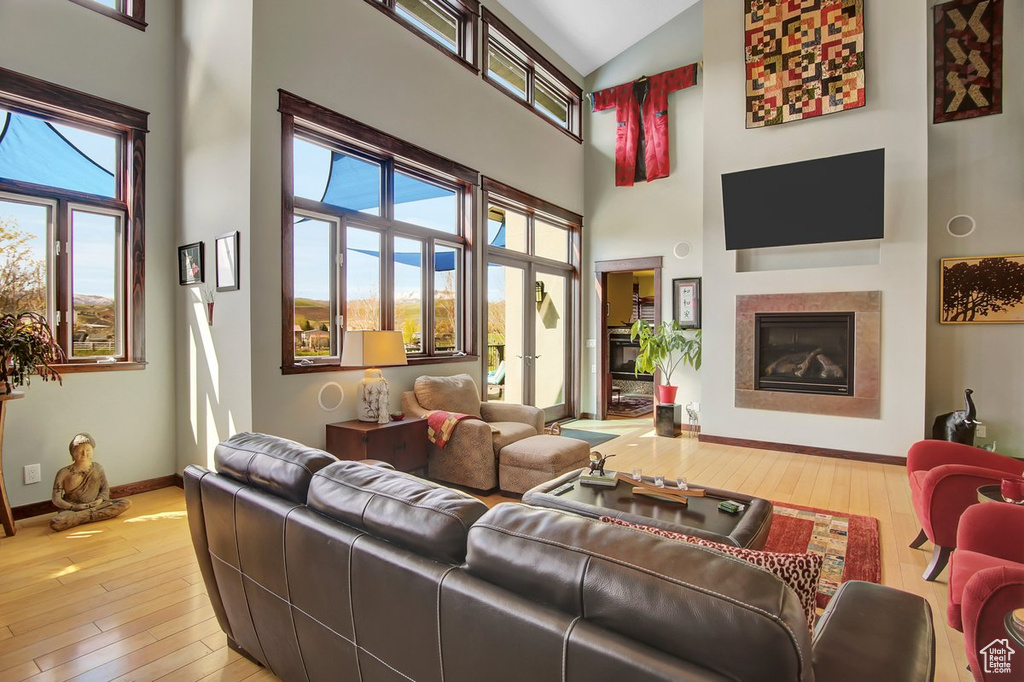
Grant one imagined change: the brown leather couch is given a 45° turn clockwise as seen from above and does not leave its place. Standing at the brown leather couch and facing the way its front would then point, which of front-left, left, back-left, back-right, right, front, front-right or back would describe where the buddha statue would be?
back-left

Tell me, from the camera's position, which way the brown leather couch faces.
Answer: facing away from the viewer and to the right of the viewer

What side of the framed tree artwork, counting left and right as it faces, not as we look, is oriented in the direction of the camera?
front

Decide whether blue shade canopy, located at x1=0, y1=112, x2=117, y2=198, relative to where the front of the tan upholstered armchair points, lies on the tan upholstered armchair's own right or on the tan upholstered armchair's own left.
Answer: on the tan upholstered armchair's own right

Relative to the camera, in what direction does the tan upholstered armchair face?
facing the viewer and to the right of the viewer

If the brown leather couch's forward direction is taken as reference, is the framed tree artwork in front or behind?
in front

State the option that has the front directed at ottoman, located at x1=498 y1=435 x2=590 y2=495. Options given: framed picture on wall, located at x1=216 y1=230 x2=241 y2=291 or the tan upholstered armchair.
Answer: the tan upholstered armchair

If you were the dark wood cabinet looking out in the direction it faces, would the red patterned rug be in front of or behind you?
in front

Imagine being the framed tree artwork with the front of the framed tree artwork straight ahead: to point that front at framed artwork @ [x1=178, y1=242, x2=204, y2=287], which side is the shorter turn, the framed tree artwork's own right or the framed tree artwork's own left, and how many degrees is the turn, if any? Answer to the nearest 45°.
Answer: approximately 45° to the framed tree artwork's own right

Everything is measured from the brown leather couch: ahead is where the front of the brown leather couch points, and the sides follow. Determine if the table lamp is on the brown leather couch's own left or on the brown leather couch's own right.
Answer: on the brown leather couch's own left

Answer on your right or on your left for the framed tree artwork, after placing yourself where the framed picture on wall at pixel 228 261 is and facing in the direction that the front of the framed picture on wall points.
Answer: on your left

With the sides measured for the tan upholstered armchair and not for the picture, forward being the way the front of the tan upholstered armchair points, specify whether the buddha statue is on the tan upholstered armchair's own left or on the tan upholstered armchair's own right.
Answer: on the tan upholstered armchair's own right
